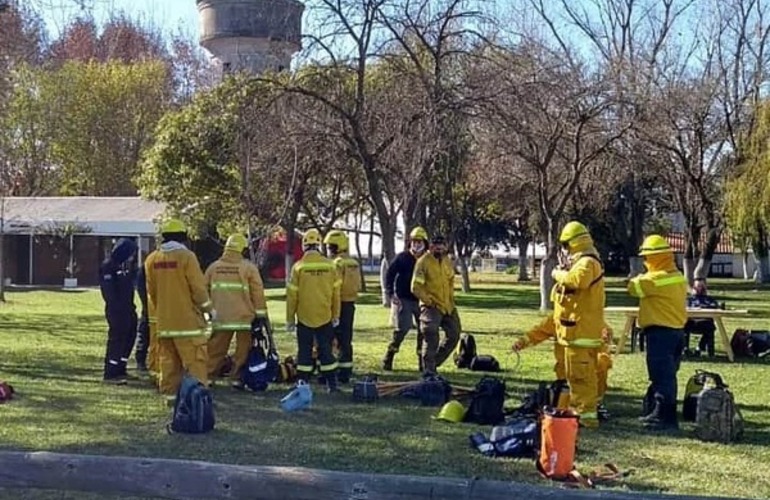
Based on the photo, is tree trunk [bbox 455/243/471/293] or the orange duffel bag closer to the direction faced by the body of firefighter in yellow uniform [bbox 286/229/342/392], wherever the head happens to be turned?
the tree trunk

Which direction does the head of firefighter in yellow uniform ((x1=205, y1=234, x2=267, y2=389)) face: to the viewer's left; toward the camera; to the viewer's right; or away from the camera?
away from the camera

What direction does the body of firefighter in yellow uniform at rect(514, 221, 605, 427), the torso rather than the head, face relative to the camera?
to the viewer's left

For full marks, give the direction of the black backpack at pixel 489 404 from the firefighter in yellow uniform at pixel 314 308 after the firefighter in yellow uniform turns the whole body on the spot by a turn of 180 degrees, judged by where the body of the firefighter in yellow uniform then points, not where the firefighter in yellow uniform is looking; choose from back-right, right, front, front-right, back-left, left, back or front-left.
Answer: front-left

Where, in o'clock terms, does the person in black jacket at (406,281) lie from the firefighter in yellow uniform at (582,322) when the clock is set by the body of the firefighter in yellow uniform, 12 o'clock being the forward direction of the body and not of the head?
The person in black jacket is roughly at 2 o'clock from the firefighter in yellow uniform.

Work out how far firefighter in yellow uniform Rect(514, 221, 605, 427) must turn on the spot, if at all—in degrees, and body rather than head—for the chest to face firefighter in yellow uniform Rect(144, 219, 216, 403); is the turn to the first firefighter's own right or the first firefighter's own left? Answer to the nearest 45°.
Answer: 0° — they already face them

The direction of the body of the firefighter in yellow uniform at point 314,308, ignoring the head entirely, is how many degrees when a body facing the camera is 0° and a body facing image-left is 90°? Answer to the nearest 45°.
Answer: approximately 180°

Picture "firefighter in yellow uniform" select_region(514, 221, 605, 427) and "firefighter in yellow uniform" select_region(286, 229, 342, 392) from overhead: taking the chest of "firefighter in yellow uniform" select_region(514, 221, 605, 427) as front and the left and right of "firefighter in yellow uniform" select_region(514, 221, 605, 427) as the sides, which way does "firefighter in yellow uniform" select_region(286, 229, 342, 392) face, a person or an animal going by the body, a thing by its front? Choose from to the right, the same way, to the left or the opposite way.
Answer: to the right

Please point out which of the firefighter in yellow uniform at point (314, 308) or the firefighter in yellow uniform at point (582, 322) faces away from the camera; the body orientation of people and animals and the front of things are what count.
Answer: the firefighter in yellow uniform at point (314, 308)

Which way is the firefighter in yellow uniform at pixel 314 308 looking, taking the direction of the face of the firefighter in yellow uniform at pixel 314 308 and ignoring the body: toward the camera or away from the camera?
away from the camera

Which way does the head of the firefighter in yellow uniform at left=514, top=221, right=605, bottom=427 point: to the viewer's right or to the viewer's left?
to the viewer's left

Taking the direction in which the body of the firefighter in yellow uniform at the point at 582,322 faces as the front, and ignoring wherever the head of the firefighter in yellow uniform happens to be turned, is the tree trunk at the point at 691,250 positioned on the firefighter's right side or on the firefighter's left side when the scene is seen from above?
on the firefighter's right side

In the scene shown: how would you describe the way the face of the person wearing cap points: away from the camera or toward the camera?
toward the camera

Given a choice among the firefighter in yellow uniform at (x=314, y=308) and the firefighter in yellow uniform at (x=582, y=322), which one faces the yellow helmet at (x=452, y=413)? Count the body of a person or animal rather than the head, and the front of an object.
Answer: the firefighter in yellow uniform at (x=582, y=322)

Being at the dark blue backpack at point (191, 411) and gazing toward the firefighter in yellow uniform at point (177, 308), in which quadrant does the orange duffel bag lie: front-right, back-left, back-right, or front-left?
back-right

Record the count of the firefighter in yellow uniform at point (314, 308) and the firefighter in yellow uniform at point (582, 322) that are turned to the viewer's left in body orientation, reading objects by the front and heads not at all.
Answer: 1

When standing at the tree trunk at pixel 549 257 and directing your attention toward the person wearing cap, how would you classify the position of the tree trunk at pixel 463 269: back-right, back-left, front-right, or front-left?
back-right

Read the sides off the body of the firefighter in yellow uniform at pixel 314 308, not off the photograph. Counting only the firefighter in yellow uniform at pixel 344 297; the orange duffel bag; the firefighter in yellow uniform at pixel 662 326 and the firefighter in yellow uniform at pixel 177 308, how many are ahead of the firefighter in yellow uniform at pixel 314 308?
1

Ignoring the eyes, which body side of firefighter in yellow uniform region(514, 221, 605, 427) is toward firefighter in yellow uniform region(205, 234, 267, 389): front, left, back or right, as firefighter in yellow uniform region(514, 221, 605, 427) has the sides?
front

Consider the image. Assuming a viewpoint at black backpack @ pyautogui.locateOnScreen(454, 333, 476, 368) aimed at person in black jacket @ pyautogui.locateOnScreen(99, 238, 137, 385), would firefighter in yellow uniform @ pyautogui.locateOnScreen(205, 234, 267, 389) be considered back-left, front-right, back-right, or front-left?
front-left
